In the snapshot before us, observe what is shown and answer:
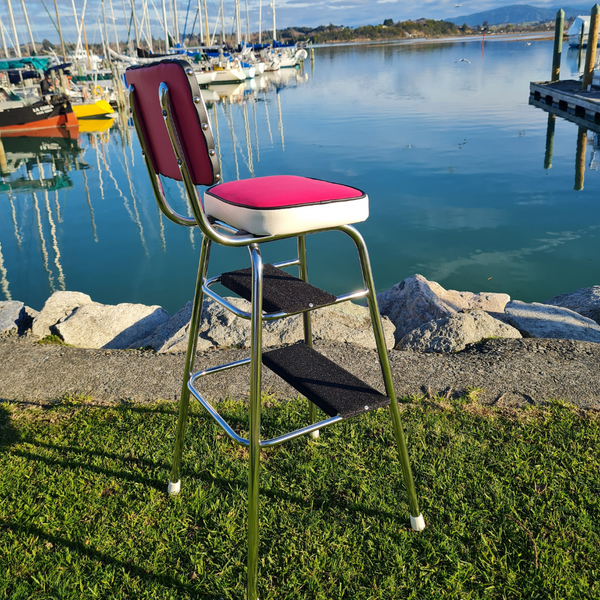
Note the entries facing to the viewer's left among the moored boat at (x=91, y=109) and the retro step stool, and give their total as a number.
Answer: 0

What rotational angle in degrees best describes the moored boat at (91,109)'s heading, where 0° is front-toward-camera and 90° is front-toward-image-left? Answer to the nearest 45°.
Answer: approximately 270°

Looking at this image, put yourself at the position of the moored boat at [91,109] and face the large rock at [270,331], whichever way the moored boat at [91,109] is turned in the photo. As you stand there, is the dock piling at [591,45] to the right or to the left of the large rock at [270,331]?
left

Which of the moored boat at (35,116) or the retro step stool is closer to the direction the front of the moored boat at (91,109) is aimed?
the retro step stool

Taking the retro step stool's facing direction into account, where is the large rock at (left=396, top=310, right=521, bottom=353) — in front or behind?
in front

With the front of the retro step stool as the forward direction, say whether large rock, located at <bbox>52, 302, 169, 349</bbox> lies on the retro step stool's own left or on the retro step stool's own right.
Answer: on the retro step stool's own left

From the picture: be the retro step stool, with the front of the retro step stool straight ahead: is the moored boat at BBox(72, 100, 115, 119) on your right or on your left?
on your left

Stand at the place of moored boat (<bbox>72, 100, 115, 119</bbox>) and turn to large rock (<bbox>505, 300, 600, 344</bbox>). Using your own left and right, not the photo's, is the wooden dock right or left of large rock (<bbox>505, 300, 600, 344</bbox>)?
left

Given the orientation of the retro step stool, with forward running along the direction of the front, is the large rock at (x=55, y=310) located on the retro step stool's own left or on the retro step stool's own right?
on the retro step stool's own left

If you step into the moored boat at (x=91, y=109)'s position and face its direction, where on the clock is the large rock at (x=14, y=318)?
The large rock is roughly at 3 o'clock from the moored boat.
